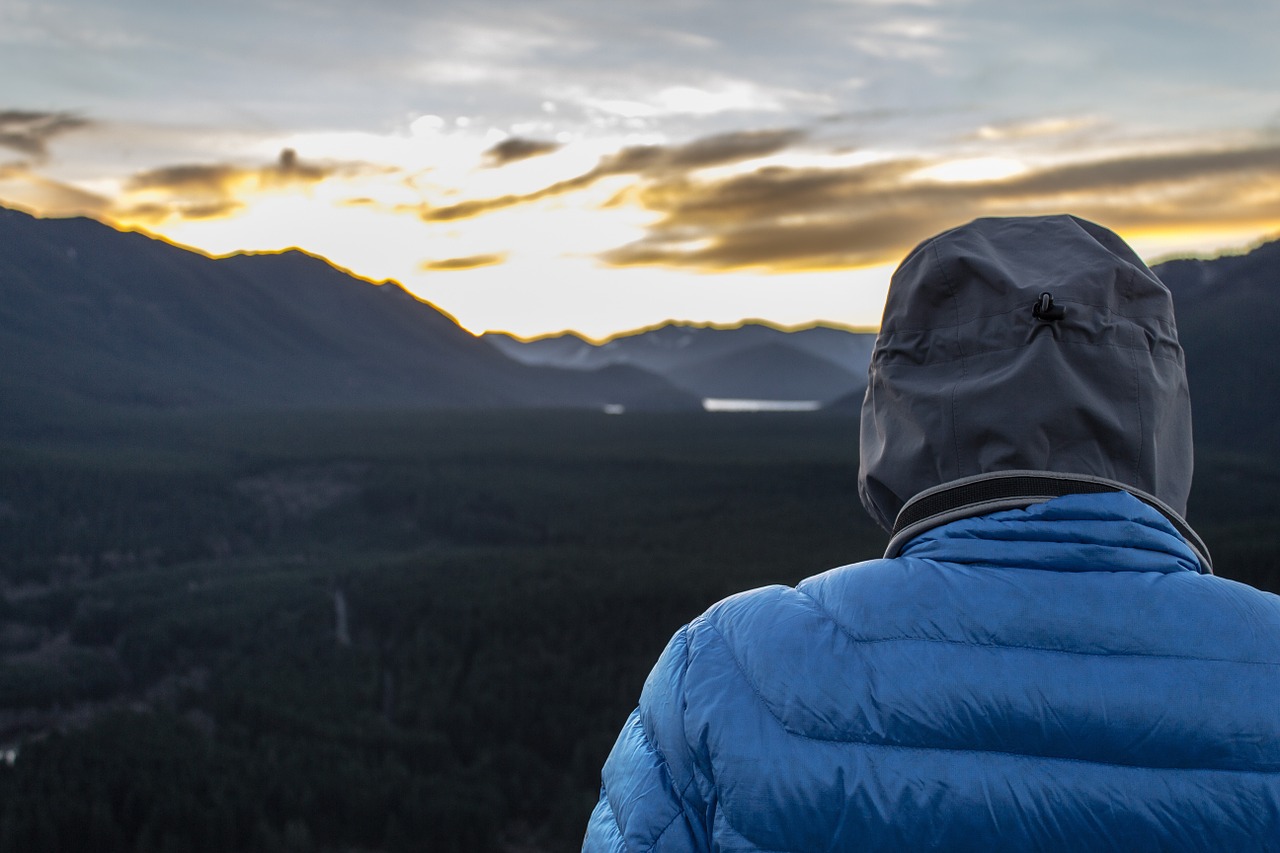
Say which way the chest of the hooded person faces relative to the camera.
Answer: away from the camera

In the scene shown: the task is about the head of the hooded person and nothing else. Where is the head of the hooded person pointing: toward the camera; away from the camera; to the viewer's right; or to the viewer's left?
away from the camera
